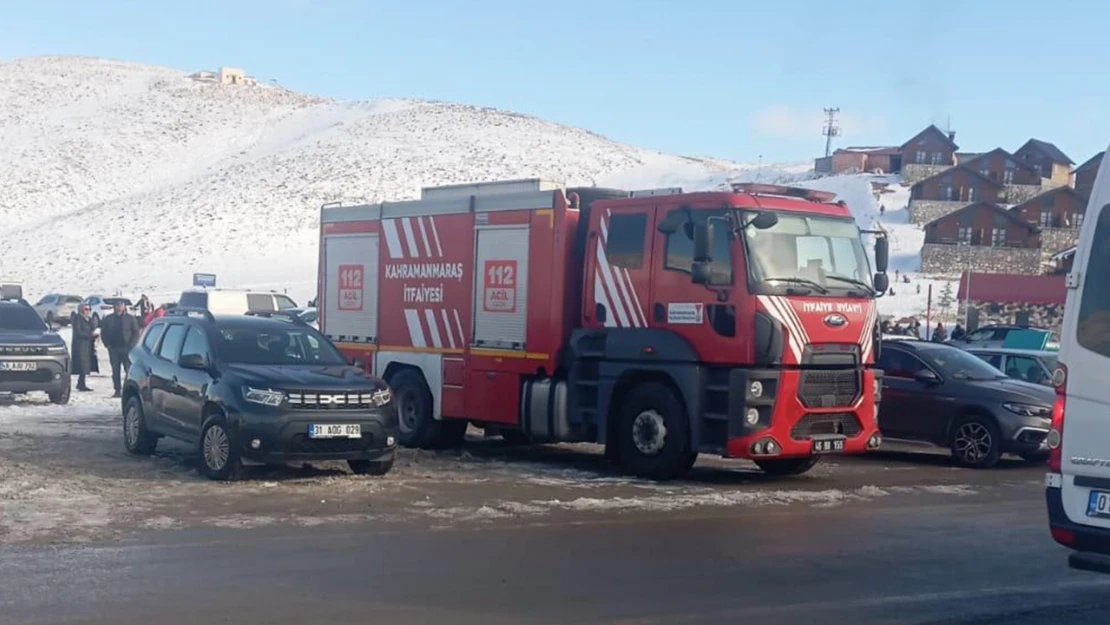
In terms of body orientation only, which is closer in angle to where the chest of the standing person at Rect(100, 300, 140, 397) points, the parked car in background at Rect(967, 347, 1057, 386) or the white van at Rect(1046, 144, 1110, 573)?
the white van

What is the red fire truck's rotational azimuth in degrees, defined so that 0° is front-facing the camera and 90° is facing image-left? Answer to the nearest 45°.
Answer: approximately 315°

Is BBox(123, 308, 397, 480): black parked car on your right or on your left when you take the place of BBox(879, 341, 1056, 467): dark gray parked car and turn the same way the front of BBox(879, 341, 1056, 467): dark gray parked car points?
on your right

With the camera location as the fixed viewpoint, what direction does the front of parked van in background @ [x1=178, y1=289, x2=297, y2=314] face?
facing to the right of the viewer

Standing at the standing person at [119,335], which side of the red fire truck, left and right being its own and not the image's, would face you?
back

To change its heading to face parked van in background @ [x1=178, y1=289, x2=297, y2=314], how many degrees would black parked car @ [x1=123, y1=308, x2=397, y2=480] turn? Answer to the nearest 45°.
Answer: approximately 135° to its left

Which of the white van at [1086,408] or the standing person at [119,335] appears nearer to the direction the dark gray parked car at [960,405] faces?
the white van

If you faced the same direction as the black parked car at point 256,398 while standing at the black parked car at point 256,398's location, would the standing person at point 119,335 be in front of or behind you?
behind

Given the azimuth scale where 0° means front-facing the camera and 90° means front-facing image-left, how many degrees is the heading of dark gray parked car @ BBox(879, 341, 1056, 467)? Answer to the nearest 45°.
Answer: approximately 315°

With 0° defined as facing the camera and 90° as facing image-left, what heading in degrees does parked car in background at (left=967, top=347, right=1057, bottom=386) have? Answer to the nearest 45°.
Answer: approximately 315°
